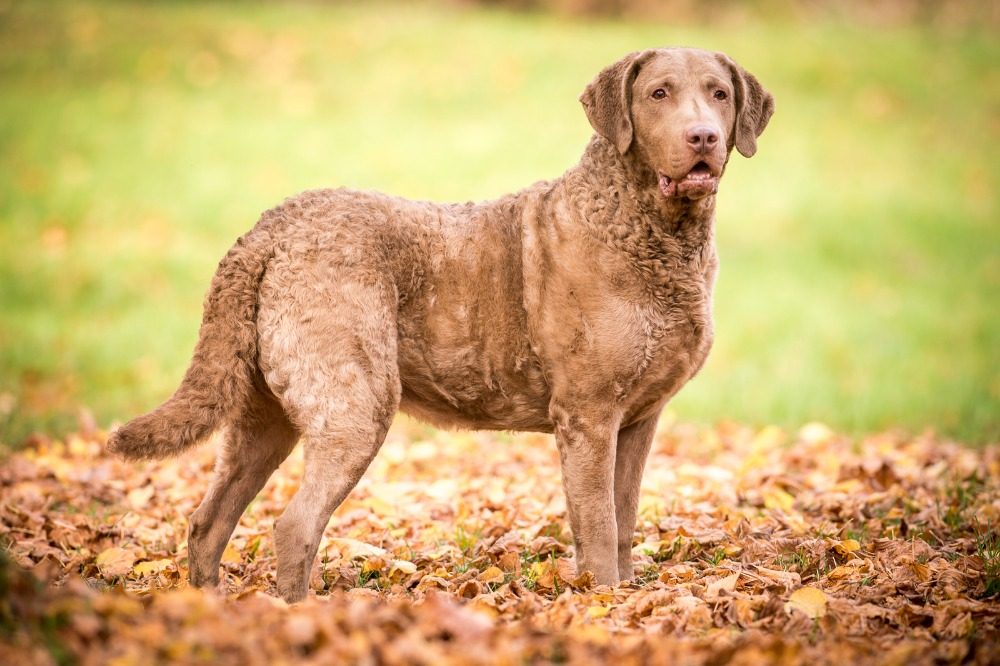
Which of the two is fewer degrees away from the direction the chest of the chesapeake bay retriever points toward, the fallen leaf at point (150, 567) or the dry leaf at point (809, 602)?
the dry leaf

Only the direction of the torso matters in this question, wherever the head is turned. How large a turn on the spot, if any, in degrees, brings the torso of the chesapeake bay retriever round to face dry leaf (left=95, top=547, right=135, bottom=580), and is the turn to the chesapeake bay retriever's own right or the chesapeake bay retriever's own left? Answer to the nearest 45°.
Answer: approximately 180°

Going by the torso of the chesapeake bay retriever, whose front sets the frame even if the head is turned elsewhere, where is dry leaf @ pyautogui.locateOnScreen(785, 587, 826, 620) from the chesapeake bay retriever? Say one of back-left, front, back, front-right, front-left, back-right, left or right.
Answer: front-right

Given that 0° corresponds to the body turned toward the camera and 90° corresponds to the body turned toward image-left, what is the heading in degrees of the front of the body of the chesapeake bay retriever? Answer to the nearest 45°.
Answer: approximately 270°

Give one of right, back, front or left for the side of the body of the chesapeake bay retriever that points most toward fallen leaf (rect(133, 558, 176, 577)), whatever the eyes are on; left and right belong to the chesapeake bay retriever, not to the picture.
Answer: back
